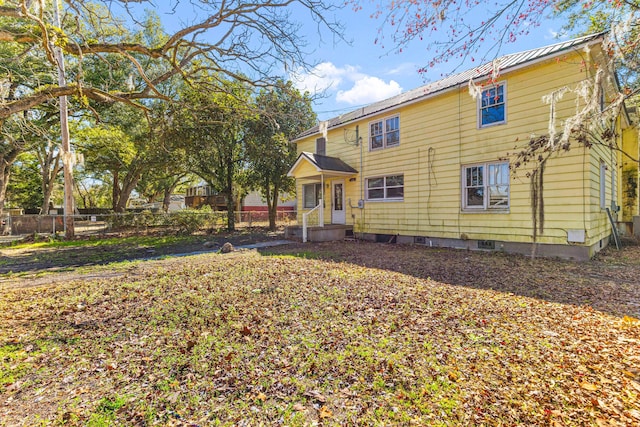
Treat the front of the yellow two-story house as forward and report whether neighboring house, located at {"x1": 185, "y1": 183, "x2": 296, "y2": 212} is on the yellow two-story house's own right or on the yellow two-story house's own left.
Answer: on the yellow two-story house's own right

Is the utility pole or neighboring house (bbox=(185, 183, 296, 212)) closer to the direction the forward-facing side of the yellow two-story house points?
the utility pole

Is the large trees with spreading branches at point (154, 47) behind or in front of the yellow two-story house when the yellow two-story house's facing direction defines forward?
in front

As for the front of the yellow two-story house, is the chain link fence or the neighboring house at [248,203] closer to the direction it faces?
the chain link fence

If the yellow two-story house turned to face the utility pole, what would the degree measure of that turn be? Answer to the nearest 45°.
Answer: approximately 45° to its right

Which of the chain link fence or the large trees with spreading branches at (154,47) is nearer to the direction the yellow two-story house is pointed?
the large trees with spreading branches

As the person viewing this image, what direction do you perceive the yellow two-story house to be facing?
facing the viewer and to the left of the viewer
